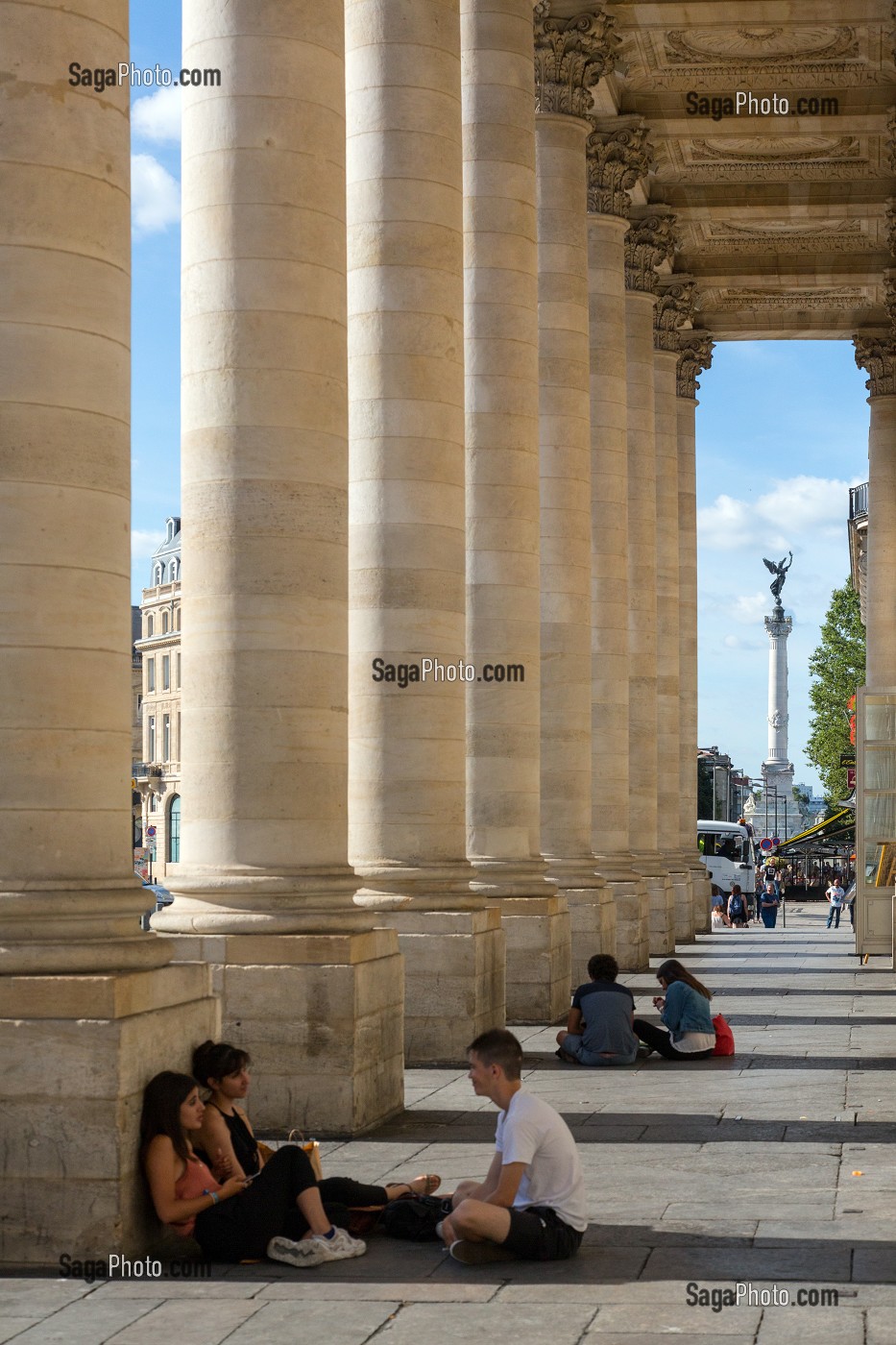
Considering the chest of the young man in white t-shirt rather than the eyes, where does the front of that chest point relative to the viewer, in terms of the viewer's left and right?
facing to the left of the viewer

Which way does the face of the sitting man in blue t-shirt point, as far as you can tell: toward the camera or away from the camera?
away from the camera

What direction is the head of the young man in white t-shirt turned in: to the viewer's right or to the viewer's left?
to the viewer's left

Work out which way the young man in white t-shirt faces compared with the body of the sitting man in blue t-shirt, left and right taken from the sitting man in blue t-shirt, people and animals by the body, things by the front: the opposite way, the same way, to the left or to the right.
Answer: to the left

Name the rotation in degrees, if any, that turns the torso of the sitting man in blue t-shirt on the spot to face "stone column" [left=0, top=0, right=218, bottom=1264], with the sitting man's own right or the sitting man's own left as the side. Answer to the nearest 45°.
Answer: approximately 180°

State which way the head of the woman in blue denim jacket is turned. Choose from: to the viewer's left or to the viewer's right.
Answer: to the viewer's left

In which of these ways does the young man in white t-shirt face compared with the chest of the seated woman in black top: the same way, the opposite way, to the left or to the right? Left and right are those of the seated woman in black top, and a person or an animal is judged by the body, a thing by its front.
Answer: the opposite way

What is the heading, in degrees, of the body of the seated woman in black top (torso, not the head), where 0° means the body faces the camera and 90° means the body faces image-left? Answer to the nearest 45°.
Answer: approximately 270°

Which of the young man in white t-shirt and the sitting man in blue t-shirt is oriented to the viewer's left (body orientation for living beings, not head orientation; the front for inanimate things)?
the young man in white t-shirt

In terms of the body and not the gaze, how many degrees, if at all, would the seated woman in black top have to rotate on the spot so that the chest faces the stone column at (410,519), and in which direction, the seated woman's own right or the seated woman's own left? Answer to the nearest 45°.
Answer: approximately 90° to the seated woman's own left

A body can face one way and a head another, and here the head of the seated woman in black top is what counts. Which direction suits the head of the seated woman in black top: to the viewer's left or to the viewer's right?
to the viewer's right

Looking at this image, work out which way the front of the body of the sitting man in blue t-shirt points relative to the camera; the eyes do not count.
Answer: away from the camera

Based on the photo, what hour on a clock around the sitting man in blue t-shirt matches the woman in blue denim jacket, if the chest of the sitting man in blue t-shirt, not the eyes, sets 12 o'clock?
The woman in blue denim jacket is roughly at 2 o'clock from the sitting man in blue t-shirt.
